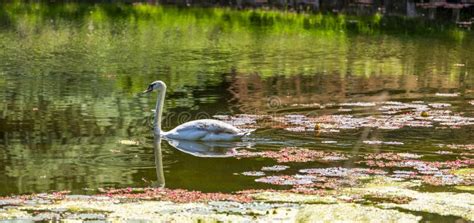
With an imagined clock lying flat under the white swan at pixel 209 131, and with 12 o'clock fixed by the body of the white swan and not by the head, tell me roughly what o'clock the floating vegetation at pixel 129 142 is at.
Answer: The floating vegetation is roughly at 12 o'clock from the white swan.

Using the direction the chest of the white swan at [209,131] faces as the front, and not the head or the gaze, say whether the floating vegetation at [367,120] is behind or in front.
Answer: behind

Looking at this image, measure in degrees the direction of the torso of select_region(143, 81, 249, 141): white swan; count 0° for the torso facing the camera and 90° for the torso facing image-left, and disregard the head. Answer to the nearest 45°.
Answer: approximately 90°

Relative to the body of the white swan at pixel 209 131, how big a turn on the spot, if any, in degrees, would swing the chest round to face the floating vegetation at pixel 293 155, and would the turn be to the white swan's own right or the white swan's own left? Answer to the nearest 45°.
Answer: approximately 135° to the white swan's own left

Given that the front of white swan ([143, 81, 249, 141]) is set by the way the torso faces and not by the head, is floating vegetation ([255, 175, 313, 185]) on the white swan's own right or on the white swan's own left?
on the white swan's own left

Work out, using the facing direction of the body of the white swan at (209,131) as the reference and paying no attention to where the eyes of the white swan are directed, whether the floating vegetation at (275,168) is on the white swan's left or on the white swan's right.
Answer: on the white swan's left

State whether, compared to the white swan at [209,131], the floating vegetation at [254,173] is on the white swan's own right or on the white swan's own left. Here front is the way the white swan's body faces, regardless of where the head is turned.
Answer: on the white swan's own left
